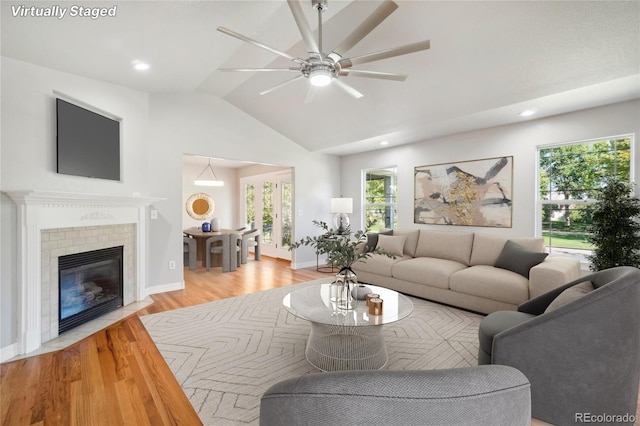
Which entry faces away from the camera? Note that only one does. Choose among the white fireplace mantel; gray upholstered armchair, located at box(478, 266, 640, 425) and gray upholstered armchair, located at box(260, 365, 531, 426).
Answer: gray upholstered armchair, located at box(260, 365, 531, 426)

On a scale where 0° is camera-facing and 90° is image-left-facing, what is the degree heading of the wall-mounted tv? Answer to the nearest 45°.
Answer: approximately 315°

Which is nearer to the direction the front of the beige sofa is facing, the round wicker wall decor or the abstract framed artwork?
the round wicker wall decor

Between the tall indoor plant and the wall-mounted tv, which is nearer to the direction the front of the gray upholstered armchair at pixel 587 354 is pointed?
the wall-mounted tv

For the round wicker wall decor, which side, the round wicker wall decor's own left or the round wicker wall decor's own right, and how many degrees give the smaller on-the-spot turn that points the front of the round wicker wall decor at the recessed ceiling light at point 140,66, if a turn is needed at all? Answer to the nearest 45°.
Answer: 0° — it already faces it

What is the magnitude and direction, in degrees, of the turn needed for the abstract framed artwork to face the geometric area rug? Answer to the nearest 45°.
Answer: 0° — it already faces it

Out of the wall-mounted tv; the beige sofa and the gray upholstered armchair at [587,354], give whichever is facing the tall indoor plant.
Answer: the wall-mounted tv

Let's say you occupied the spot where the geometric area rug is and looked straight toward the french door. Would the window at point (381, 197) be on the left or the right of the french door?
right

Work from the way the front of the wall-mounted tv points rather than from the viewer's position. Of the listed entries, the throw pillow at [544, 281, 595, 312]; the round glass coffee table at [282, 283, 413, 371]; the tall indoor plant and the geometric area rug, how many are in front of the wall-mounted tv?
4

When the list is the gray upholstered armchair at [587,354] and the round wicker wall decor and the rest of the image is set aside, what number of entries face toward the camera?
1

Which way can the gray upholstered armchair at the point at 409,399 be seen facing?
away from the camera
